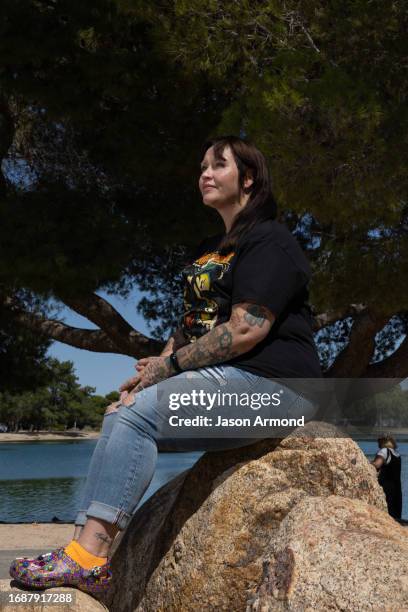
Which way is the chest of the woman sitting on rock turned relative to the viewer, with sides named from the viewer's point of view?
facing to the left of the viewer

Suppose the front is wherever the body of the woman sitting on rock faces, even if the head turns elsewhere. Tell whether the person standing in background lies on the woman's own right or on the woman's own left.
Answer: on the woman's own right
